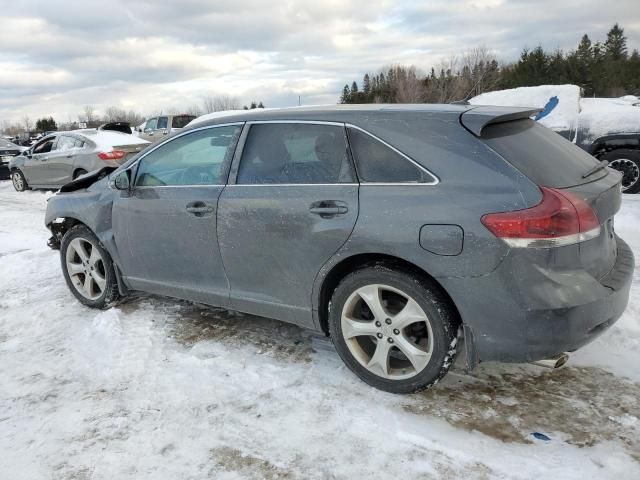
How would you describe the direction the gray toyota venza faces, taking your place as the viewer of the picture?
facing away from the viewer and to the left of the viewer
